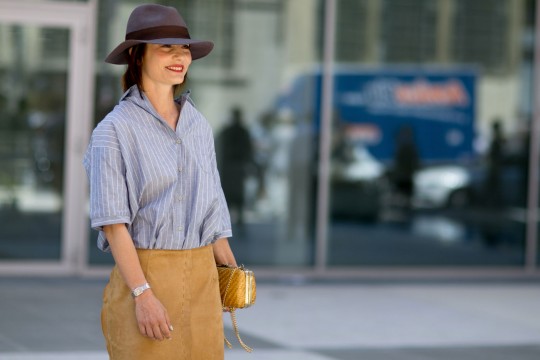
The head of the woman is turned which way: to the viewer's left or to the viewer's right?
to the viewer's right

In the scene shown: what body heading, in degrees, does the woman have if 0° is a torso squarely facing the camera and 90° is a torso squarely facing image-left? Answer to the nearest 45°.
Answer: approximately 315°
